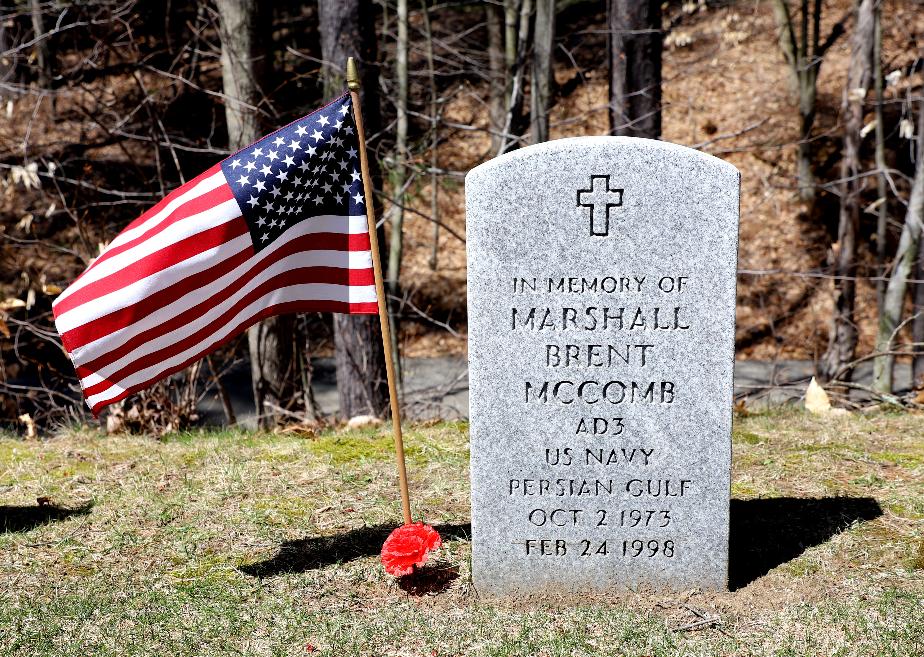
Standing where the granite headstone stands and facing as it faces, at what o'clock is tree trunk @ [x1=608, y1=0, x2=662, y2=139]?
The tree trunk is roughly at 6 o'clock from the granite headstone.

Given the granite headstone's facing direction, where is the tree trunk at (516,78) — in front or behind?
behind

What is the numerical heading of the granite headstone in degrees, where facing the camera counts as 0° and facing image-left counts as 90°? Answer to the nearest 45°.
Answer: approximately 0°

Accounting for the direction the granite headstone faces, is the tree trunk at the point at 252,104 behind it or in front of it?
behind

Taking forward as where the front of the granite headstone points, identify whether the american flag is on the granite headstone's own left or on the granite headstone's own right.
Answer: on the granite headstone's own right

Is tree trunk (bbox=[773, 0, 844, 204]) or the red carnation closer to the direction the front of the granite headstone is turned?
the red carnation

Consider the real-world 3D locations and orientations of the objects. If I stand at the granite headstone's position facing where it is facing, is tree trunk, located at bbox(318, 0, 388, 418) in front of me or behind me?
behind

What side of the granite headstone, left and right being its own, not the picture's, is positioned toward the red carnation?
right

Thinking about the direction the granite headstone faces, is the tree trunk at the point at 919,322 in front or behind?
behind
